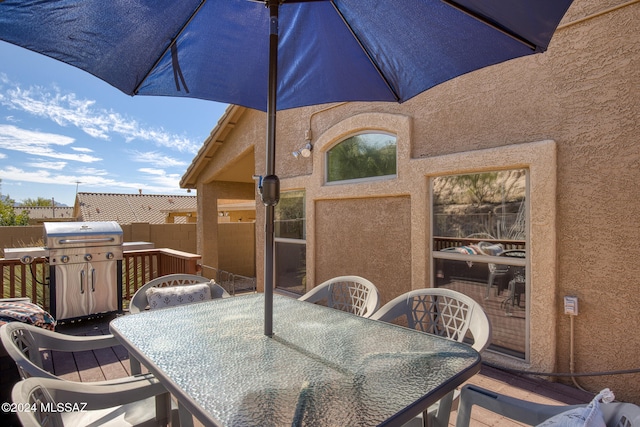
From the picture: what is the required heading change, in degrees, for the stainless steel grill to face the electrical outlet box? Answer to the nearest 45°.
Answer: approximately 45° to its left

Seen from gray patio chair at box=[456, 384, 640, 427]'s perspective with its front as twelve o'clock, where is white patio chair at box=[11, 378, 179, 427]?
white patio chair at box=[11, 378, 179, 427] is roughly at 11 o'clock from gray patio chair at box=[456, 384, 640, 427].

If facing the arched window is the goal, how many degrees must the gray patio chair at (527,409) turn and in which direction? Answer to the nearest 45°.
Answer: approximately 45° to its right

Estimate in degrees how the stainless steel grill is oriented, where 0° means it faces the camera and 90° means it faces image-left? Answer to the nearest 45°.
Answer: approximately 0°

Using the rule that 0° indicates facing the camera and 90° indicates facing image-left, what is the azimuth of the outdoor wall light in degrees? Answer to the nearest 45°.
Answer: approximately 45°

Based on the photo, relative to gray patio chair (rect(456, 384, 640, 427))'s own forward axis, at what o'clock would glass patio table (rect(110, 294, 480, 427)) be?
The glass patio table is roughly at 11 o'clock from the gray patio chair.

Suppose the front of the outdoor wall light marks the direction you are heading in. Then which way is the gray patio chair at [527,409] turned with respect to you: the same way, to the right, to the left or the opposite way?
to the right

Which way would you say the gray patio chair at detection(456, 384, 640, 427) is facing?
to the viewer's left
